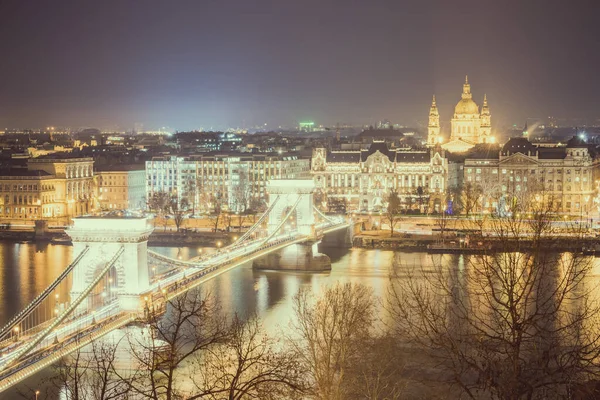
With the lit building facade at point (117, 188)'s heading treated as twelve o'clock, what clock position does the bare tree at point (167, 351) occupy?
The bare tree is roughly at 12 o'clock from the lit building facade.

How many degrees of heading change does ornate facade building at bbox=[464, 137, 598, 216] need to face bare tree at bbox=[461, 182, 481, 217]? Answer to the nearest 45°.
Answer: approximately 45° to its right

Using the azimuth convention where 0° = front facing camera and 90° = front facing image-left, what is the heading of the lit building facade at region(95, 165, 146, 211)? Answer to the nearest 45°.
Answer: approximately 0°

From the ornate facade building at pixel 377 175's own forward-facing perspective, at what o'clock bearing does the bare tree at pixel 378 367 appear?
The bare tree is roughly at 12 o'clock from the ornate facade building.

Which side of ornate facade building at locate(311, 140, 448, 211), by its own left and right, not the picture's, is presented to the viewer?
front

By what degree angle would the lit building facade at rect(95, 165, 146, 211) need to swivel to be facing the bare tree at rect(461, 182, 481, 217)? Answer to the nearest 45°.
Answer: approximately 45° to its left

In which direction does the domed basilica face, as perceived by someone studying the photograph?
facing the viewer

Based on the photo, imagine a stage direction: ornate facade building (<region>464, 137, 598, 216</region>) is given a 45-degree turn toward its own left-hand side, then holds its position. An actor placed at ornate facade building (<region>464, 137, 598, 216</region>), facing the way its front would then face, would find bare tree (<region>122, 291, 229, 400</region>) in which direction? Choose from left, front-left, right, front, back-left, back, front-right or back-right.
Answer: front-right

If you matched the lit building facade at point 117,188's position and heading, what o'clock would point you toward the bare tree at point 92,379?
The bare tree is roughly at 12 o'clock from the lit building facade.

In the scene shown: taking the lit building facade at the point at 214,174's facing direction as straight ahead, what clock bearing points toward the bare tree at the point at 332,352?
The bare tree is roughly at 12 o'clock from the lit building facade.

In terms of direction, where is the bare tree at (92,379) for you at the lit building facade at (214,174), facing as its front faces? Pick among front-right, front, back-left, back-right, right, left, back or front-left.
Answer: front

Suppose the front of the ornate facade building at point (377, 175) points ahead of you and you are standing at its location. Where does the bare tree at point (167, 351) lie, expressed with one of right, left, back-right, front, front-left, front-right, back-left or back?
front

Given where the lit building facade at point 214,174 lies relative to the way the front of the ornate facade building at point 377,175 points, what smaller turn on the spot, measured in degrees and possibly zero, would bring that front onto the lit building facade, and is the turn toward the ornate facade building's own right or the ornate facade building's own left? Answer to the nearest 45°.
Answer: approximately 90° to the ornate facade building's own right

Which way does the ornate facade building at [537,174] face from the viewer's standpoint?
toward the camera

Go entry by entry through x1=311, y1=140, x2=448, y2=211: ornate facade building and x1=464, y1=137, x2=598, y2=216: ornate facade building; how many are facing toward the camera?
2
